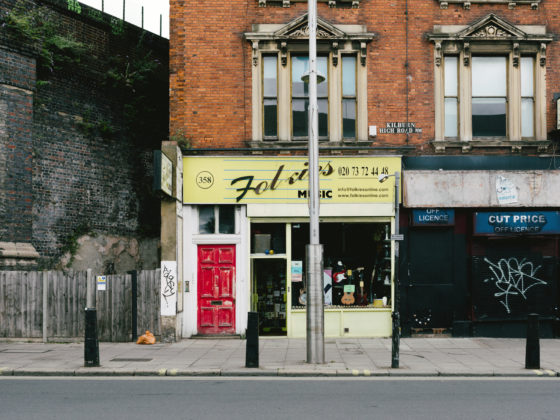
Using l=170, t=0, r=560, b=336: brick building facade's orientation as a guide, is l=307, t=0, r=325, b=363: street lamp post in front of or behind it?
in front

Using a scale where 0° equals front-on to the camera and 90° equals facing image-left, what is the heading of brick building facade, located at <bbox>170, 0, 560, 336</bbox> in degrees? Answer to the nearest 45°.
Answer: approximately 0°

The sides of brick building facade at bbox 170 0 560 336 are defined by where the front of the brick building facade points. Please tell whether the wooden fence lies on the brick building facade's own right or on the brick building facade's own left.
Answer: on the brick building facade's own right

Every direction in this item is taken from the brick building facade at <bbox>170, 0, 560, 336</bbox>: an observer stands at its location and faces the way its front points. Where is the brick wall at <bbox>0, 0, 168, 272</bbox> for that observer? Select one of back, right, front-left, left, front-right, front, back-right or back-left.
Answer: right

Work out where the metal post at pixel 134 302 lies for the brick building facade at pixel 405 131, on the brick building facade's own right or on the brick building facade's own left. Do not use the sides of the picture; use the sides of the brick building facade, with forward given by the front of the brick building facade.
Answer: on the brick building facade's own right
